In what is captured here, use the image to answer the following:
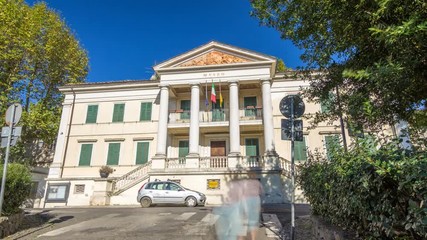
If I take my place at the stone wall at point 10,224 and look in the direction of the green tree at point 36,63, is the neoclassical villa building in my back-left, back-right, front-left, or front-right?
front-right

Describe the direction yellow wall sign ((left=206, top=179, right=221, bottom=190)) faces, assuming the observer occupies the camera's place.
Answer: facing the viewer

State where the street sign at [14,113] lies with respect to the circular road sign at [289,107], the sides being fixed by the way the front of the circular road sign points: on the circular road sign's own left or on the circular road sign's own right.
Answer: on the circular road sign's own left

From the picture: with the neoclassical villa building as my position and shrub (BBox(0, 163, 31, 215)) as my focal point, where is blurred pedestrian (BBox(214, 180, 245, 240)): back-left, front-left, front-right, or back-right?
front-left

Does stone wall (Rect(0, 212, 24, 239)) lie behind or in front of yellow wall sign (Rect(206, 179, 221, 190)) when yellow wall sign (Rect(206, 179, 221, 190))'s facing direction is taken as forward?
in front

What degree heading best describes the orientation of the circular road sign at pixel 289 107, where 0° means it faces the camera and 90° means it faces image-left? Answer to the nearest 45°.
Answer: approximately 180°

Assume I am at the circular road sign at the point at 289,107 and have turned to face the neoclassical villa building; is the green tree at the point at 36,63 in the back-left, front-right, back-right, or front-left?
front-left

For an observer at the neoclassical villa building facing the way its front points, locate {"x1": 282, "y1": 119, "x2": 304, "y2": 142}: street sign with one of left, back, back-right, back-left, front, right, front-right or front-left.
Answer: front

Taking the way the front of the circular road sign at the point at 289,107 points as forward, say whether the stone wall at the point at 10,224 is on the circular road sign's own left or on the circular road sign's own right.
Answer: on the circular road sign's own left

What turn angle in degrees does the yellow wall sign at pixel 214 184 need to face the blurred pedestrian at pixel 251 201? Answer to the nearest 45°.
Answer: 0° — it already faces them

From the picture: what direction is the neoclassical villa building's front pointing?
toward the camera

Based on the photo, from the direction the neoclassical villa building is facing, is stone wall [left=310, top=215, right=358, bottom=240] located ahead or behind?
ahead

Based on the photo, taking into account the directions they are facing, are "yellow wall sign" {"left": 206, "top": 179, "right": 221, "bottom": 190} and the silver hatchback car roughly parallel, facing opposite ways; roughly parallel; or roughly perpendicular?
roughly perpendicular
